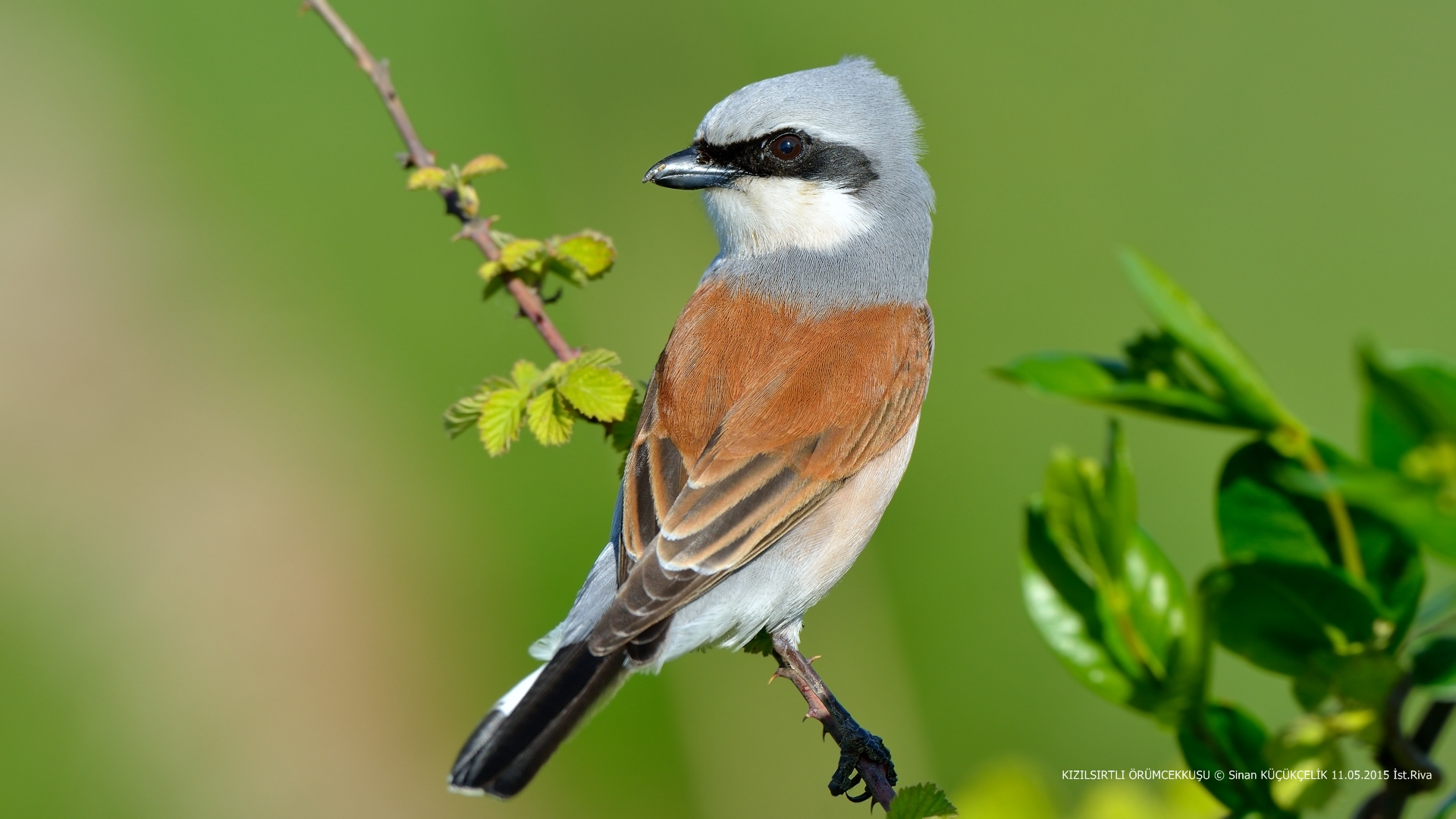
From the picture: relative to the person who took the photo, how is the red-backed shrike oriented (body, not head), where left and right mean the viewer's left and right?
facing away from the viewer and to the right of the viewer

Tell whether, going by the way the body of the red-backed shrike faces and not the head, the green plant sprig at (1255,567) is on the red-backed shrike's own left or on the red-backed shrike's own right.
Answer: on the red-backed shrike's own right
